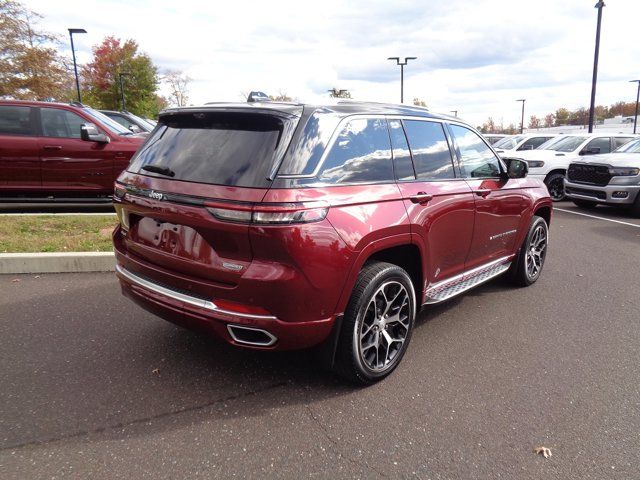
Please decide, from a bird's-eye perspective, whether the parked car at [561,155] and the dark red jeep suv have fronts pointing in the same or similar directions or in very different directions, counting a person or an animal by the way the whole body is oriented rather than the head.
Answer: very different directions

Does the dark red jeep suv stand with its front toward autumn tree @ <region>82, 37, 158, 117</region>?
no

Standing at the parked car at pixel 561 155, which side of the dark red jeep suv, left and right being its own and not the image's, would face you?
front

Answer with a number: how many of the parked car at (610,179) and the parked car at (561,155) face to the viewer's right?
0

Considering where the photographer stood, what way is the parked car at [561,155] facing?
facing the viewer and to the left of the viewer

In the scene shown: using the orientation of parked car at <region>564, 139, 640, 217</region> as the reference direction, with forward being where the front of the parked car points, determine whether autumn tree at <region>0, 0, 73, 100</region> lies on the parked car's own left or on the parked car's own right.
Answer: on the parked car's own right

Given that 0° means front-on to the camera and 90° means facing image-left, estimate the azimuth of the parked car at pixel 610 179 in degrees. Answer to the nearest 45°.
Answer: approximately 45°

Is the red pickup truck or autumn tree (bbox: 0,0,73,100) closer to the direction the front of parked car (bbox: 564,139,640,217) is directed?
the red pickup truck

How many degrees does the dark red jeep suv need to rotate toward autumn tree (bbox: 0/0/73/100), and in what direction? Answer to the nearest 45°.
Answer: approximately 90° to its left

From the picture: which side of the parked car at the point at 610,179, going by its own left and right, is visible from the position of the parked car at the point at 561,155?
right

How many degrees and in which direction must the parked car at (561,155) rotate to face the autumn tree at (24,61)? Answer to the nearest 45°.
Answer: approximately 45° to its right

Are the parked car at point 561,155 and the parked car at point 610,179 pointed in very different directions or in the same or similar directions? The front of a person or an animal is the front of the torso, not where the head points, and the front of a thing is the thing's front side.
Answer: same or similar directions

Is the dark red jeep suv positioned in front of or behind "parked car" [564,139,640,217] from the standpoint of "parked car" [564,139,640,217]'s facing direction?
in front

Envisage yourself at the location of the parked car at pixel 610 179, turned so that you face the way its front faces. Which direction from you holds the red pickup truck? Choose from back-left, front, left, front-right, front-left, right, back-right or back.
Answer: front

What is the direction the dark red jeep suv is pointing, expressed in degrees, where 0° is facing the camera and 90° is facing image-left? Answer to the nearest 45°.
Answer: approximately 225°

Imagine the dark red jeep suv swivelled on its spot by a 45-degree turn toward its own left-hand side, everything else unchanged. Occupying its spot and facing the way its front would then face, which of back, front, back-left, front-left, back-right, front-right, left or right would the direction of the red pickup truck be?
front-left

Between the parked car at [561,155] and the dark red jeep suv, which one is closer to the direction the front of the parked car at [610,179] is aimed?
the dark red jeep suv
